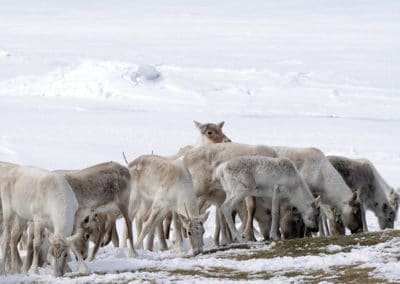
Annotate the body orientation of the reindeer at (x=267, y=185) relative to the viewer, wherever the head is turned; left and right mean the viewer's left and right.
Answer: facing to the right of the viewer

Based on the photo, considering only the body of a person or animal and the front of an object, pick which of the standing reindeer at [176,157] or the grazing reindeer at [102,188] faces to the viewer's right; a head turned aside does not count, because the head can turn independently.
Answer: the standing reindeer

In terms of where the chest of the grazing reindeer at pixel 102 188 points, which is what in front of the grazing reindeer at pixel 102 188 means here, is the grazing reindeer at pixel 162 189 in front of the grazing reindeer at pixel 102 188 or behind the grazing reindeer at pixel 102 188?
behind

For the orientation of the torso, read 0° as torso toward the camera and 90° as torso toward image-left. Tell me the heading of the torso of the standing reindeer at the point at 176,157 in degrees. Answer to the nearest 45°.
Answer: approximately 270°

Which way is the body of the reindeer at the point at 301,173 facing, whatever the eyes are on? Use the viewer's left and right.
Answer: facing to the right of the viewer

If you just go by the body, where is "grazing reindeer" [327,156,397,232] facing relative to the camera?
to the viewer's right

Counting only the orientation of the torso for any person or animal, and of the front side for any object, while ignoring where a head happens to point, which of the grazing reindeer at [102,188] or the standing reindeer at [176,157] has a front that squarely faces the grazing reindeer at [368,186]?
the standing reindeer

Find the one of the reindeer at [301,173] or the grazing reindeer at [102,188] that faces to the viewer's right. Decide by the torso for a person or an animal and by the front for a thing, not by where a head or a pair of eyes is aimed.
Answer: the reindeer

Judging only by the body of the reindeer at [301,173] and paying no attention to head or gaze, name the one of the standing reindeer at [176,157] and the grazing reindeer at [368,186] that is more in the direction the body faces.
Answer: the grazing reindeer

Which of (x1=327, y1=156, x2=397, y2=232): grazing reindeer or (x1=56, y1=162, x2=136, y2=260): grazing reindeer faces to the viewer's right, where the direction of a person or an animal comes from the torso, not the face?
(x1=327, y1=156, x2=397, y2=232): grazing reindeer
